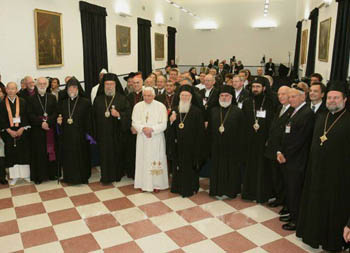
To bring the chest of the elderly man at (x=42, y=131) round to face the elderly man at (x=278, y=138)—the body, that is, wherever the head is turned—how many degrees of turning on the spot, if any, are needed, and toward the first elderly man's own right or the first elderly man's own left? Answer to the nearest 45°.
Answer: approximately 45° to the first elderly man's own left

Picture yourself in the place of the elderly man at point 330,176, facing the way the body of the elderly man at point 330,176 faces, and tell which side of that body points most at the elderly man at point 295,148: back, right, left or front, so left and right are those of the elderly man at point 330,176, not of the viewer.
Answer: right

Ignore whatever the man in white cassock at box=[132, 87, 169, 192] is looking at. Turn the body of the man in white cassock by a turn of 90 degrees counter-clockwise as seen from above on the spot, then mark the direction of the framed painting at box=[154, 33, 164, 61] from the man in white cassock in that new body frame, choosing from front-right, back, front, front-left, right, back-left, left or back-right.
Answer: left

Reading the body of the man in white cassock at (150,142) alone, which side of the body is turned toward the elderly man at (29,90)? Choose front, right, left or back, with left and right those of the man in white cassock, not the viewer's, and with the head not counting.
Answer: right

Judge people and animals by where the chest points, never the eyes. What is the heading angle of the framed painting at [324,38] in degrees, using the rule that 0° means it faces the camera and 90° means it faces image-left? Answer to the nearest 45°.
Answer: approximately 90°

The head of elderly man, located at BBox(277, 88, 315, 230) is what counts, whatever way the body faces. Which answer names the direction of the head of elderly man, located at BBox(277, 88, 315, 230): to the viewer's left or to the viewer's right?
to the viewer's left

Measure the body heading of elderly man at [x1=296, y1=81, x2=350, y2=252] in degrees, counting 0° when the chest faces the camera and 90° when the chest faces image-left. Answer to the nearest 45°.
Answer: approximately 45°

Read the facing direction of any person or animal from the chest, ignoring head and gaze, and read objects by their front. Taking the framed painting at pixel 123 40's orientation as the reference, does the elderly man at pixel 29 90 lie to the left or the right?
on its right

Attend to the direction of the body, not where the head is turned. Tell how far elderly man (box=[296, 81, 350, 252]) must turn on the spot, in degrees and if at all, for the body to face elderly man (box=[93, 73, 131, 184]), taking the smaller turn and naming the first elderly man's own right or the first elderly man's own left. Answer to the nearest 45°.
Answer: approximately 45° to the first elderly man's own right

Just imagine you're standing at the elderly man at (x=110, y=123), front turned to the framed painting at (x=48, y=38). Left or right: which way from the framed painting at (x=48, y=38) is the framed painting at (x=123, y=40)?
right

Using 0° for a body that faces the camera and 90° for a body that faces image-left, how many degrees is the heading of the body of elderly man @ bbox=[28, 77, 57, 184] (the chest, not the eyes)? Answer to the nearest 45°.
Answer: approximately 0°
